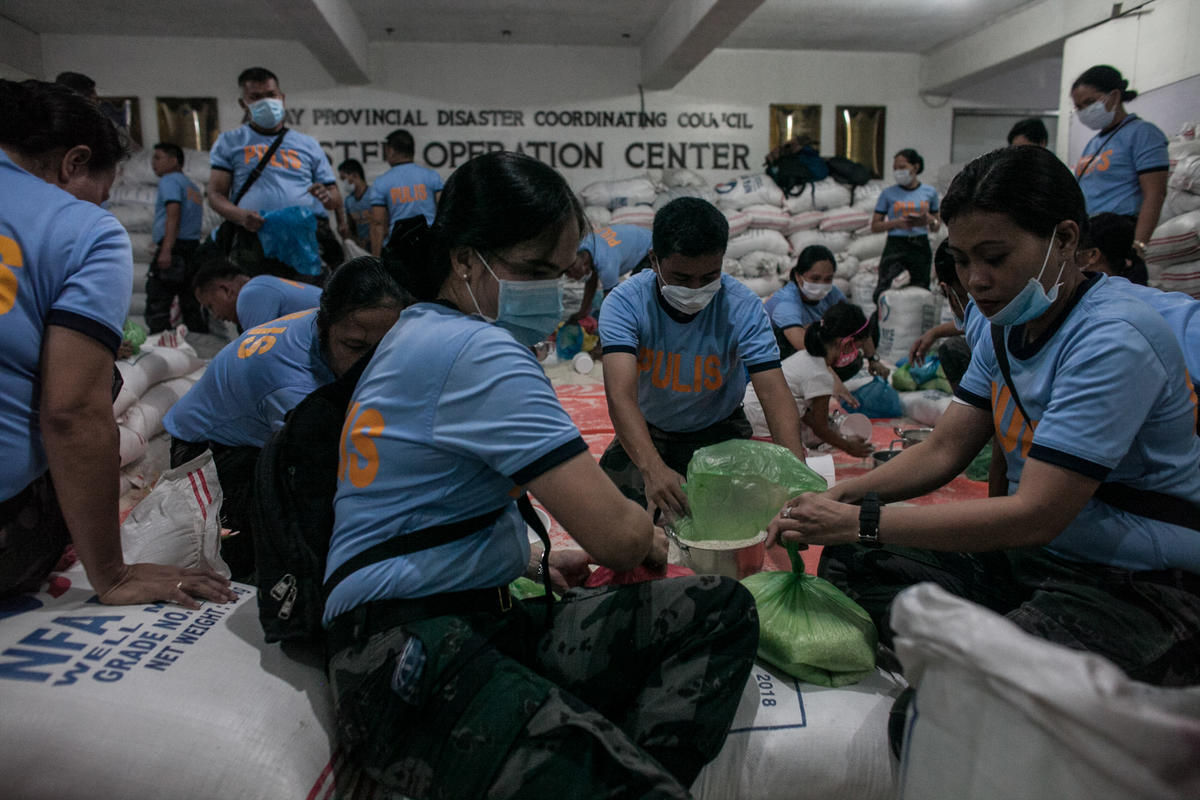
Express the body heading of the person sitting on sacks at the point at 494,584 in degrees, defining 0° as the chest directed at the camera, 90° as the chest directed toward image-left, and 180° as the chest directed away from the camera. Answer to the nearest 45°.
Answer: approximately 270°

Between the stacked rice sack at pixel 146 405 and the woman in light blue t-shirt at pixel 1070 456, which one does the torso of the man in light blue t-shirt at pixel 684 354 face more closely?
the woman in light blue t-shirt

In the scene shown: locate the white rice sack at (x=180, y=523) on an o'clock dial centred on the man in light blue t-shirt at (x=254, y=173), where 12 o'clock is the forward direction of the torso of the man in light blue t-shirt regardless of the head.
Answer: The white rice sack is roughly at 12 o'clock from the man in light blue t-shirt.

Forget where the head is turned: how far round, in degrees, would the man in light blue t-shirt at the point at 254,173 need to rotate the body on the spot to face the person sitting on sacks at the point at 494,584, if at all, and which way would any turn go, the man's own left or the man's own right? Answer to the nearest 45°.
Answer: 0° — they already face them

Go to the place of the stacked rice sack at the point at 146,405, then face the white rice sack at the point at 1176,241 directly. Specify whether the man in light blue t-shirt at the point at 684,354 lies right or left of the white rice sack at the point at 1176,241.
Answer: right

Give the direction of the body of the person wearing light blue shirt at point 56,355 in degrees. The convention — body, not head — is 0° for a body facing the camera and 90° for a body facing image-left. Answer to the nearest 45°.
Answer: approximately 225°

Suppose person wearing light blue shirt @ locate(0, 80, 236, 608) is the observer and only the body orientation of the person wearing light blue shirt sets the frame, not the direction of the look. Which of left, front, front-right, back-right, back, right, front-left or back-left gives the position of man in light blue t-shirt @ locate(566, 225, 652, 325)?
front

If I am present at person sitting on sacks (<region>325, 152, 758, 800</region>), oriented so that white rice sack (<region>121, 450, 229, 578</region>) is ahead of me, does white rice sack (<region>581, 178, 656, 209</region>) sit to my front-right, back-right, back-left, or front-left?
front-right

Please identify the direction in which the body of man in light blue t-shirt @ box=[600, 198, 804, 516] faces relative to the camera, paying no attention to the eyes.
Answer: toward the camera

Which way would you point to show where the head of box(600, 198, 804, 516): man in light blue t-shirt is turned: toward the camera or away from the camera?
toward the camera

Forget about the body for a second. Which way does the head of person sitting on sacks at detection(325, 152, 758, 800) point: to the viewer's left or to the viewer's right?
to the viewer's right
